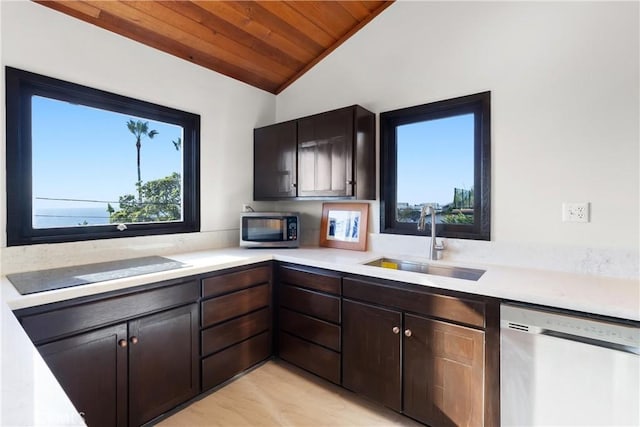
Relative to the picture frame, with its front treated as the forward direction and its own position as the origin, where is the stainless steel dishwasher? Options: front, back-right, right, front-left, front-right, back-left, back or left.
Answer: left

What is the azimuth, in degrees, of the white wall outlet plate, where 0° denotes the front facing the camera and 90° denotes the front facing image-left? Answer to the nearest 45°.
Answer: approximately 0°

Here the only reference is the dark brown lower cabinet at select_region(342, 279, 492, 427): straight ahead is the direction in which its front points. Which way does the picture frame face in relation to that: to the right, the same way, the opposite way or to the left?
the same way

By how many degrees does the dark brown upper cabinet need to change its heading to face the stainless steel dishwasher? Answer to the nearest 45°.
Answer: approximately 90° to its left

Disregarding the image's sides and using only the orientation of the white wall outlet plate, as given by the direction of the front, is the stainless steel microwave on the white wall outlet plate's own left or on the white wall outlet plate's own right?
on the white wall outlet plate's own right

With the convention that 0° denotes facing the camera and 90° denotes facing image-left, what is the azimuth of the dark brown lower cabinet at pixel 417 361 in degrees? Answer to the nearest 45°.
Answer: approximately 45°

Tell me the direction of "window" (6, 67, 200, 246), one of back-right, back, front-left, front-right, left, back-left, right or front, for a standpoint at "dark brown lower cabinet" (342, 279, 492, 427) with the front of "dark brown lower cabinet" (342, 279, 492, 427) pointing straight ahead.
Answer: front-right

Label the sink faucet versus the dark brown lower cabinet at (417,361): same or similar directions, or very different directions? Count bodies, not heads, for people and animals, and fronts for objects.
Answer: same or similar directions

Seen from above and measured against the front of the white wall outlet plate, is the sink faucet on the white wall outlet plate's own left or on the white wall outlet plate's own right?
on the white wall outlet plate's own right

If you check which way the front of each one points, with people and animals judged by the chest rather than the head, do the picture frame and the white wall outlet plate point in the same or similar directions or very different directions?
same or similar directions

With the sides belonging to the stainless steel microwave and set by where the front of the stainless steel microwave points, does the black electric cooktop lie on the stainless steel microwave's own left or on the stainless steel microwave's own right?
on the stainless steel microwave's own right

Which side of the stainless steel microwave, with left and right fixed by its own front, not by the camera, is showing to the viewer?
front

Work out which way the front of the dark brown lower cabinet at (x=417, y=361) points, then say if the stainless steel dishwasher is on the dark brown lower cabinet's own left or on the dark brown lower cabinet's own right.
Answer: on the dark brown lower cabinet's own left

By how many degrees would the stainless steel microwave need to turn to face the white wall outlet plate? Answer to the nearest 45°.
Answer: approximately 45° to its left

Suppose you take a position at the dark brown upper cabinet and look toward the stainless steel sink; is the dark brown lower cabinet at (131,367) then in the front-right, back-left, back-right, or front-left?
back-right

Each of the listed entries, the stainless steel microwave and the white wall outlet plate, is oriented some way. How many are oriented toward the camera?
2
